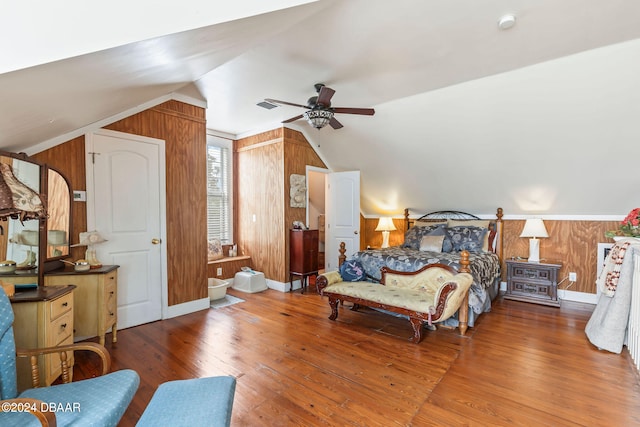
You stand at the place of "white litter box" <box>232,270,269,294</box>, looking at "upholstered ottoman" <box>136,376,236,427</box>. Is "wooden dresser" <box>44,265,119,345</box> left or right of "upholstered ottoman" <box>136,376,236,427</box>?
right

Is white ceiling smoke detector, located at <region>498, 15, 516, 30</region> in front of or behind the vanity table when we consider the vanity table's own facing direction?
in front

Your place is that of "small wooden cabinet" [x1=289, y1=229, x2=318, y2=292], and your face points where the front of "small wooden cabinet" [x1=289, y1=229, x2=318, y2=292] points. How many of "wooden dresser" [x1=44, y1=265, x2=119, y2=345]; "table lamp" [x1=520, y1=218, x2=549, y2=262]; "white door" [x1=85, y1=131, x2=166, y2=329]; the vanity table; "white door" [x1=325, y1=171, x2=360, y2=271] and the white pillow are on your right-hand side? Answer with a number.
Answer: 3

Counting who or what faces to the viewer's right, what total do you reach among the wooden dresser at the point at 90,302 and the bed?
1

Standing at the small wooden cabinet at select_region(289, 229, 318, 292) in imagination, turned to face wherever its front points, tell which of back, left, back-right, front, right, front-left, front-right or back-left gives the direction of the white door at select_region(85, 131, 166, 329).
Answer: right

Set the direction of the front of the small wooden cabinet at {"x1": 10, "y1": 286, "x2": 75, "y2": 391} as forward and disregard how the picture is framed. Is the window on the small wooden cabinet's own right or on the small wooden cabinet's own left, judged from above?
on the small wooden cabinet's own left

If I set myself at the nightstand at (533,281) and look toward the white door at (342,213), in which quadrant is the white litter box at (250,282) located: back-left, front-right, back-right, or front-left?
front-left

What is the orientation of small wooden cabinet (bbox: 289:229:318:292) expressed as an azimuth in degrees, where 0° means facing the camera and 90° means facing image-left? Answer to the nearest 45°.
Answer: approximately 315°

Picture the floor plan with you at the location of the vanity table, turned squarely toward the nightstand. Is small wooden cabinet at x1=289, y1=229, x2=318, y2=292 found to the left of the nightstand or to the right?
left

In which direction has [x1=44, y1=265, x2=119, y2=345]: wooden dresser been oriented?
to the viewer's right

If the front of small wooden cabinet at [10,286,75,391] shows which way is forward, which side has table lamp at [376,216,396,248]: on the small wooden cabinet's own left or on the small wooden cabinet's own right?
on the small wooden cabinet's own left

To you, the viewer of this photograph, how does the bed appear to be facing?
facing the viewer and to the left of the viewer

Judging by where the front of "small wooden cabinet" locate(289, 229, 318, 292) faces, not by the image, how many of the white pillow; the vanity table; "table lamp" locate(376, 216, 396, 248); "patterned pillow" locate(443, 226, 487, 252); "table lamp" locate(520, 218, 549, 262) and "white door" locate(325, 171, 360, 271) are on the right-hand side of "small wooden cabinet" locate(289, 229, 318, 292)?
1

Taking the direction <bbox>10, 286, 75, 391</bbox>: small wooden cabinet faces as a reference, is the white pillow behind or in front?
in front
